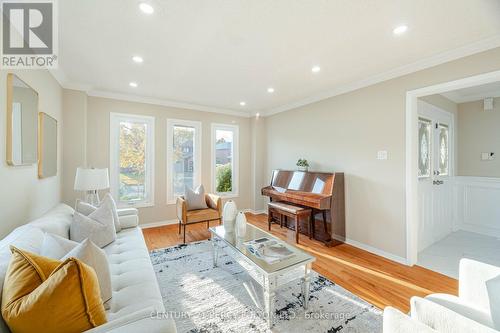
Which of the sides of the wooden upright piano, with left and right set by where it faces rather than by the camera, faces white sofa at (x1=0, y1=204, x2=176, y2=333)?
front

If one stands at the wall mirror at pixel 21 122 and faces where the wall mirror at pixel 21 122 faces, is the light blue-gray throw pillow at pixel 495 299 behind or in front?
in front

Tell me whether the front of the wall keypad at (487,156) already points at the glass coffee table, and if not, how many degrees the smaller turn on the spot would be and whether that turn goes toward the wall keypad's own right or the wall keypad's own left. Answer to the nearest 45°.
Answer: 0° — it already faces it

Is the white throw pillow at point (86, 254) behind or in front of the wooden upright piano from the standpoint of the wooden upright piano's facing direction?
in front

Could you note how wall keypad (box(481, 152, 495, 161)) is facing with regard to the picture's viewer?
facing the viewer

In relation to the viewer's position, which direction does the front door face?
facing the viewer and to the right of the viewer

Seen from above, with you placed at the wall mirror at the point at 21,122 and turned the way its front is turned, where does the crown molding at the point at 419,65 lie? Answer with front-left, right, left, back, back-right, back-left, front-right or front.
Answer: front

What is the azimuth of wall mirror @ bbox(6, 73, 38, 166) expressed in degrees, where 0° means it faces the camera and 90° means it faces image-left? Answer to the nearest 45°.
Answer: approximately 315°

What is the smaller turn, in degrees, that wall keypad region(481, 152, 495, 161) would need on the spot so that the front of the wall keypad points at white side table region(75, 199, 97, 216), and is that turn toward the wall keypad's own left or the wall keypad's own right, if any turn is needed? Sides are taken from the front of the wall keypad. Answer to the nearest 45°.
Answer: approximately 45° to the wall keypad's own right

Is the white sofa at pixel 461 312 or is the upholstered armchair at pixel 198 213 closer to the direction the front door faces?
the white sofa

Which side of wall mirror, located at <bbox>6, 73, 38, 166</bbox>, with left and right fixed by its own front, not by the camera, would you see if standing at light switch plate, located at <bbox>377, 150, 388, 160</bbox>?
front

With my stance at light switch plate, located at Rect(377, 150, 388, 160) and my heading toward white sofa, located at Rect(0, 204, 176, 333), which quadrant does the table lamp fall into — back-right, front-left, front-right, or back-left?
front-right

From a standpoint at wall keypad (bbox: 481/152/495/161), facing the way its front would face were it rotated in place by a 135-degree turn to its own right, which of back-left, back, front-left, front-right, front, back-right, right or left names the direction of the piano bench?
left

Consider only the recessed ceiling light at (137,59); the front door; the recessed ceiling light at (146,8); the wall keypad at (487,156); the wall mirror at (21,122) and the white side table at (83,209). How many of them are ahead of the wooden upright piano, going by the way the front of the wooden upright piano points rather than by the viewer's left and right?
4

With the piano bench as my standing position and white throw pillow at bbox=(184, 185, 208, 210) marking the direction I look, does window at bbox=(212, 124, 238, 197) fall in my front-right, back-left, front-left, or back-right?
front-right
